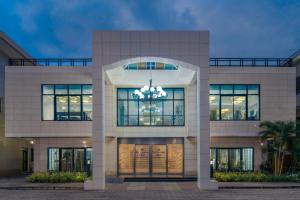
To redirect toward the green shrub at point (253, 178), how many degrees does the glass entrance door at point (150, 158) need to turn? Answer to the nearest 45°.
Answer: approximately 45° to its left

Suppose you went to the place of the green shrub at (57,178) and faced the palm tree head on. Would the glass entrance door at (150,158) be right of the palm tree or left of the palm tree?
left

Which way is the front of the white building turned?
toward the camera

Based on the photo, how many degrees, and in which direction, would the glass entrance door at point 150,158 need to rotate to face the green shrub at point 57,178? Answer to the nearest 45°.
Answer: approximately 45° to its right

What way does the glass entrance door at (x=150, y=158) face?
toward the camera
